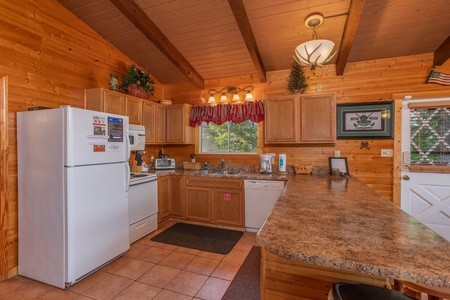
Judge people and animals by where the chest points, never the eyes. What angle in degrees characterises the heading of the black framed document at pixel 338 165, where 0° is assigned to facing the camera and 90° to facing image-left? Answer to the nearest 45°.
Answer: approximately 0°

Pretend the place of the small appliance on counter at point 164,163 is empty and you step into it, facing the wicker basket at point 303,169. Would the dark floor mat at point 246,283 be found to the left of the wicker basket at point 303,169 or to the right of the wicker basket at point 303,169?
right

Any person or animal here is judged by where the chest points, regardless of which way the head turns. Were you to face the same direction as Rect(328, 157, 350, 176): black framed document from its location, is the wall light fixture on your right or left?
on your right

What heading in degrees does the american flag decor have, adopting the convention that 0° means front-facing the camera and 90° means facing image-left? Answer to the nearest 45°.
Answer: approximately 0°

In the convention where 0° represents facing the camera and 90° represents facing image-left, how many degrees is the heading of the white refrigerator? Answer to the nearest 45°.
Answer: approximately 315°

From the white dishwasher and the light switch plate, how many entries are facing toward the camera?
2

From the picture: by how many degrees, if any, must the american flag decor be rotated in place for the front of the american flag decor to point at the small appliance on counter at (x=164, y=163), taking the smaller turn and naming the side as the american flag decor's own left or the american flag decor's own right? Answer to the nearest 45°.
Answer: approximately 45° to the american flag decor's own right
